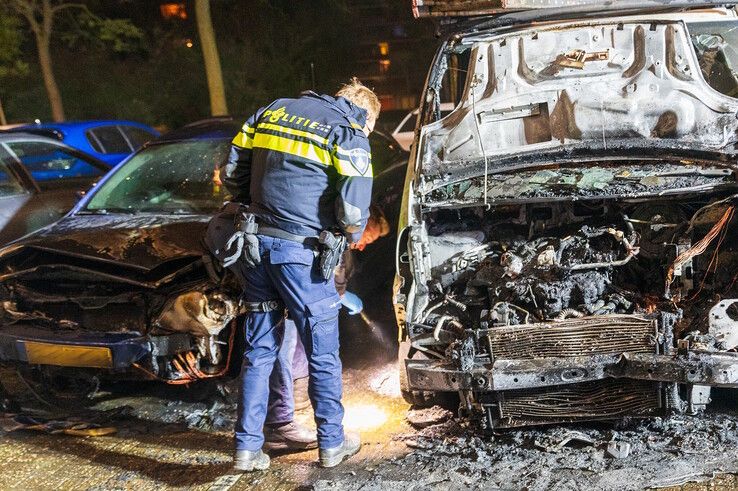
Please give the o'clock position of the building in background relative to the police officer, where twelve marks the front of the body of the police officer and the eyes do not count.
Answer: The building in background is roughly at 11 o'clock from the police officer.

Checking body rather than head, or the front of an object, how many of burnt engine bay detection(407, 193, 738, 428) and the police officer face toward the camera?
1

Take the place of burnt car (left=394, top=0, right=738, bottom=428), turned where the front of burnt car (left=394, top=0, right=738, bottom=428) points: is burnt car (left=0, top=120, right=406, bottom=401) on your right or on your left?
on your right

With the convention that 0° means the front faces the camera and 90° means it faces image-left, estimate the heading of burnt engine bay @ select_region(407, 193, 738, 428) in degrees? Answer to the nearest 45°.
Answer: approximately 0°

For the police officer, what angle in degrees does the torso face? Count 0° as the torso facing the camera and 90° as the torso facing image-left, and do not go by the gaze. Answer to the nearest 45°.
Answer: approximately 225°

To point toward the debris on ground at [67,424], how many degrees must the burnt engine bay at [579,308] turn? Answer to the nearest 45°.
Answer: approximately 90° to its right

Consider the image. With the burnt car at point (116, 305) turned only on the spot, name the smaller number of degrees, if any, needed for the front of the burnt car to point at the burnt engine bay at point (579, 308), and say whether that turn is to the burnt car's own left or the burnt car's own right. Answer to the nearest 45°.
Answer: approximately 90° to the burnt car's own left

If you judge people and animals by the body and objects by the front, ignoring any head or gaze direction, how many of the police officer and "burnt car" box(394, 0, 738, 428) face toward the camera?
1

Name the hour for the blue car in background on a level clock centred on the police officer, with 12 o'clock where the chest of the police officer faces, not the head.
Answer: The blue car in background is roughly at 10 o'clock from the police officer.
